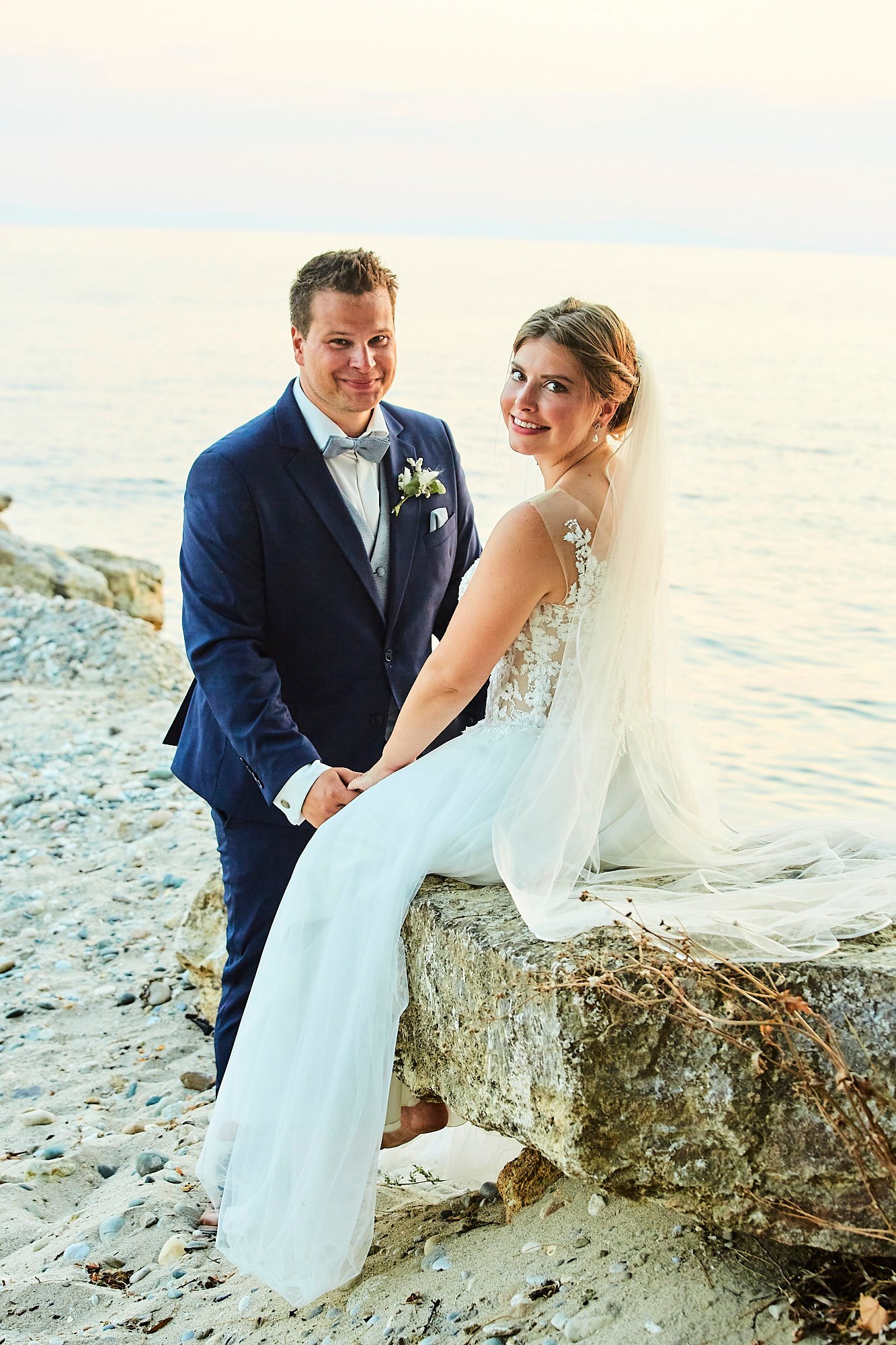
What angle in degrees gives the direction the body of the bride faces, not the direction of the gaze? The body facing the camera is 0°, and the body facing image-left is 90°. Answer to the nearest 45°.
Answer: approximately 90°

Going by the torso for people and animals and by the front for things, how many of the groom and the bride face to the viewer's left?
1

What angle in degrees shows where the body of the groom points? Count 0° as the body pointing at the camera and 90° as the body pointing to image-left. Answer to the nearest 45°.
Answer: approximately 315°

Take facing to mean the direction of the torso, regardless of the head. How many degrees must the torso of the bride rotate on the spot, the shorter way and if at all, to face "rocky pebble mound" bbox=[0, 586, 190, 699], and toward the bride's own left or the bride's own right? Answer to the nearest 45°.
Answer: approximately 45° to the bride's own right
